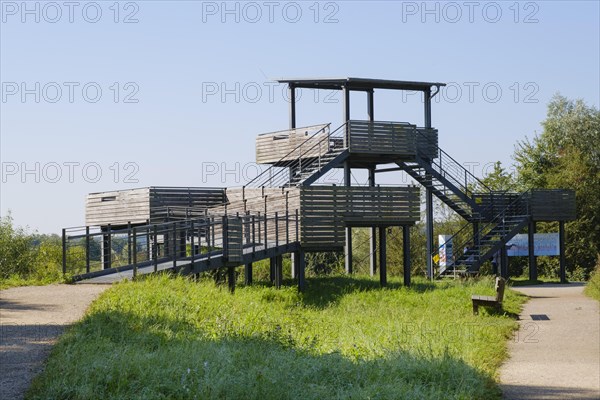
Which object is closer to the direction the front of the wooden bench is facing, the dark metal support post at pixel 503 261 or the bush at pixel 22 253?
the bush

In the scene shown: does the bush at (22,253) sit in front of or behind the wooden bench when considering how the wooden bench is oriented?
in front

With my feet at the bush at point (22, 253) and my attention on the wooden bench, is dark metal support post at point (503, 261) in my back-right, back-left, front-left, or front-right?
front-left

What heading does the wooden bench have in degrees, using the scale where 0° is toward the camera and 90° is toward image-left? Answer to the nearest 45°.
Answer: approximately 90°

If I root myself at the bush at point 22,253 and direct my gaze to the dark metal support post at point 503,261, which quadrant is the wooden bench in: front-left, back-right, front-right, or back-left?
front-right
